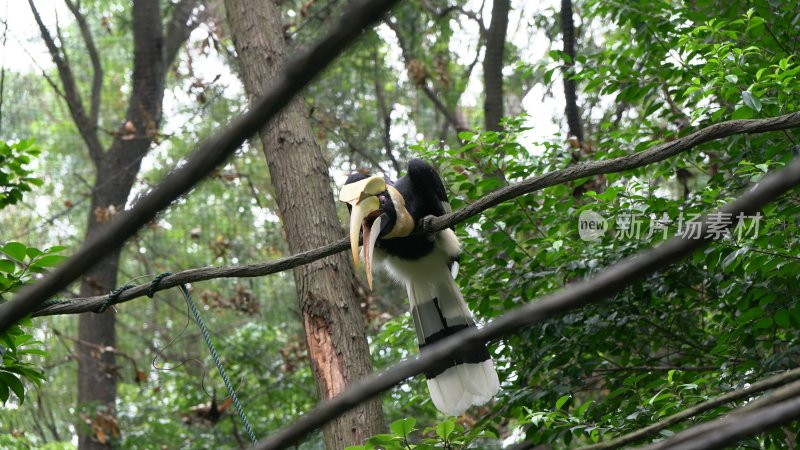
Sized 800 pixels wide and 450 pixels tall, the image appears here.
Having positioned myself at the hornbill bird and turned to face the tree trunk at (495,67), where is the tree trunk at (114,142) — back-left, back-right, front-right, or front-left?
front-left

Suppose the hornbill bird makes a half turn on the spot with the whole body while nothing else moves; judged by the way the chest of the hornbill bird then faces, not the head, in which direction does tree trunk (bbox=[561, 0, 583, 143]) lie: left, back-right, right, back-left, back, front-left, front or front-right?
front

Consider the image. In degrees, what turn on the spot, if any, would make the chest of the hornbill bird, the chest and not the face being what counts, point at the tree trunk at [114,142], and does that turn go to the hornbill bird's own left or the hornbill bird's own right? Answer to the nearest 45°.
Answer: approximately 90° to the hornbill bird's own right

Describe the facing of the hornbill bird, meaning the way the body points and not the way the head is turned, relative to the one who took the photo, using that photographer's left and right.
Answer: facing the viewer and to the left of the viewer

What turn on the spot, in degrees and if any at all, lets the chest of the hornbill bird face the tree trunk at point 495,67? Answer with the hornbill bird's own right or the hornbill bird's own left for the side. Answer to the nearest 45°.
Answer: approximately 135° to the hornbill bird's own right
